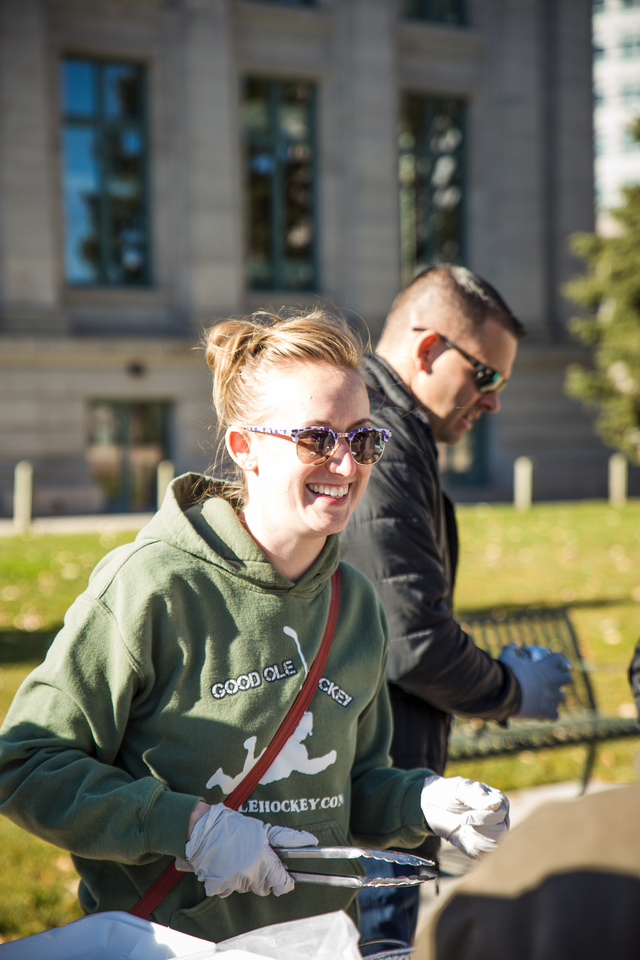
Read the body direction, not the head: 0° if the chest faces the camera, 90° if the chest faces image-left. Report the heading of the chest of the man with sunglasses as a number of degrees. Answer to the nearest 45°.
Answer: approximately 270°

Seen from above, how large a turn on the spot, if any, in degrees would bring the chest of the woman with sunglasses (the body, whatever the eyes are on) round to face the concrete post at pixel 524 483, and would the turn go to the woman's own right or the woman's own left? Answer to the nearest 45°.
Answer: approximately 135° to the woman's own left

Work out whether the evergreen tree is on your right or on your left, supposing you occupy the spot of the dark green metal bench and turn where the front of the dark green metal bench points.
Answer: on your left

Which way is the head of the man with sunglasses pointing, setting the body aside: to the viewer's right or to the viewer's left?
to the viewer's right

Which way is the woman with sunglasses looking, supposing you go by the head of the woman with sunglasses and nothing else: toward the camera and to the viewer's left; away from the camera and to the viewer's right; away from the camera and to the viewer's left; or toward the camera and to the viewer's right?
toward the camera and to the viewer's right
